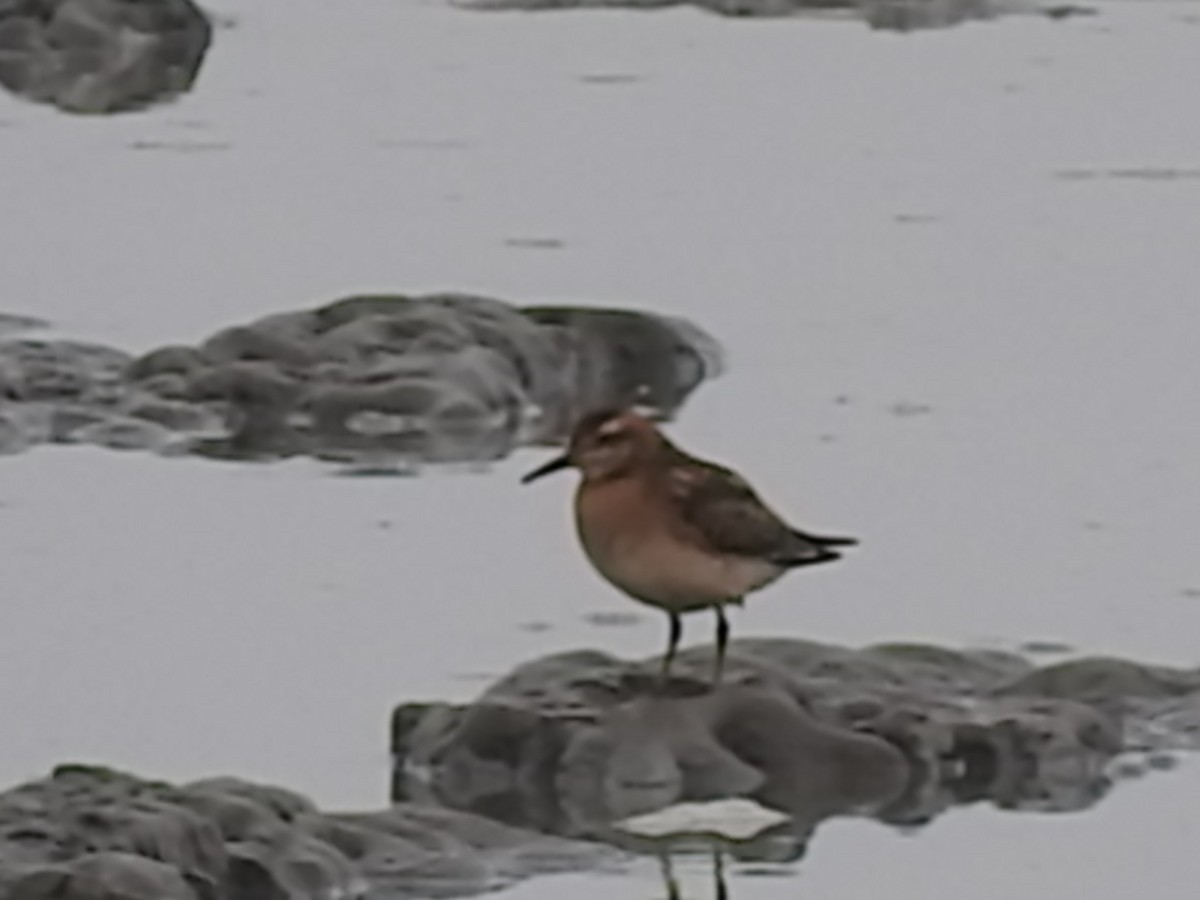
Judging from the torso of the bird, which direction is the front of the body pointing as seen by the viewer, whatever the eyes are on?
to the viewer's left
